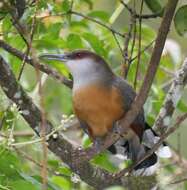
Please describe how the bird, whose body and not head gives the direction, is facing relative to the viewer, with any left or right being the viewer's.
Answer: facing the viewer and to the left of the viewer

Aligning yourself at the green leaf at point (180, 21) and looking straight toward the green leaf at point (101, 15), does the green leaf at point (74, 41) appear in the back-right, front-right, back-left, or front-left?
front-left

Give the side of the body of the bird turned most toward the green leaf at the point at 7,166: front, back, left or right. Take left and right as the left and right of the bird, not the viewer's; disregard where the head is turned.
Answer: front
